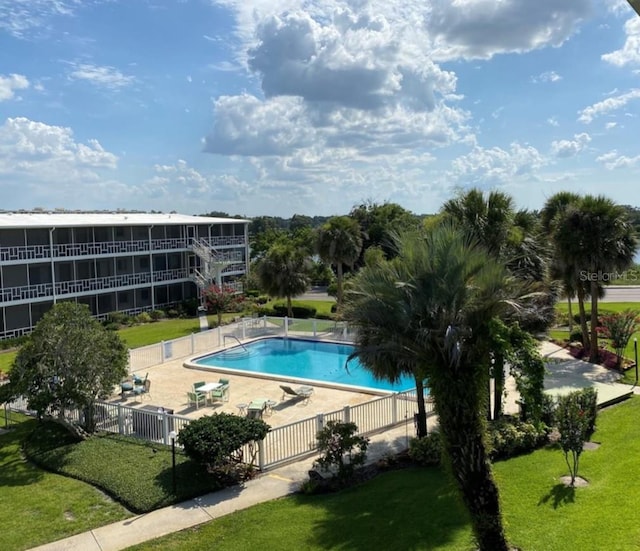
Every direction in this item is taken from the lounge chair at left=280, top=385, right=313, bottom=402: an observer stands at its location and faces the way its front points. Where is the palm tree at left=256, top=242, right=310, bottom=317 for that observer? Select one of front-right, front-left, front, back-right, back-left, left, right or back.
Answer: left

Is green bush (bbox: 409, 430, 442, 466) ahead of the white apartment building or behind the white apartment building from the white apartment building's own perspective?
ahead

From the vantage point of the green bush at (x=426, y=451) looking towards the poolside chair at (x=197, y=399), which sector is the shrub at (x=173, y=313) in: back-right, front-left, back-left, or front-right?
front-right

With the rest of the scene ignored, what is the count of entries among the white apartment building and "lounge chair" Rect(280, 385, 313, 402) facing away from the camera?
0

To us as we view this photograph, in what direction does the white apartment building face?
facing the viewer and to the right of the viewer

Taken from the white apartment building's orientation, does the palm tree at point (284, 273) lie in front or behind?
in front

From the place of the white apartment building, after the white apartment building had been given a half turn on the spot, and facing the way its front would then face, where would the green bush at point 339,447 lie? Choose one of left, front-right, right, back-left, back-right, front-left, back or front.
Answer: back-left

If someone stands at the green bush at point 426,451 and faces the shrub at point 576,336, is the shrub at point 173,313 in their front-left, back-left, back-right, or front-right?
front-left

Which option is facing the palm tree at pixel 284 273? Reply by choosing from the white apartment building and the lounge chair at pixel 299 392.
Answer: the white apartment building

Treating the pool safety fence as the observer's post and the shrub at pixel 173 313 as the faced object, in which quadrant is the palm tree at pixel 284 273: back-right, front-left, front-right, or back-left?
front-right

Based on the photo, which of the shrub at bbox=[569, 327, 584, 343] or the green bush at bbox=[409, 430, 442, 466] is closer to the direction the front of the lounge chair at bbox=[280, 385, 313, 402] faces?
the shrub

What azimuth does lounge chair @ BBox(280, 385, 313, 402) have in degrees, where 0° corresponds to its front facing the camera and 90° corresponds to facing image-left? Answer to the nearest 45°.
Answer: approximately 270°

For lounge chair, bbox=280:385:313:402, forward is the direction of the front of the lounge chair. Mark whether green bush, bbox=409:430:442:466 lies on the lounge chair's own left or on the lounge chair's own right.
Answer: on the lounge chair's own right
